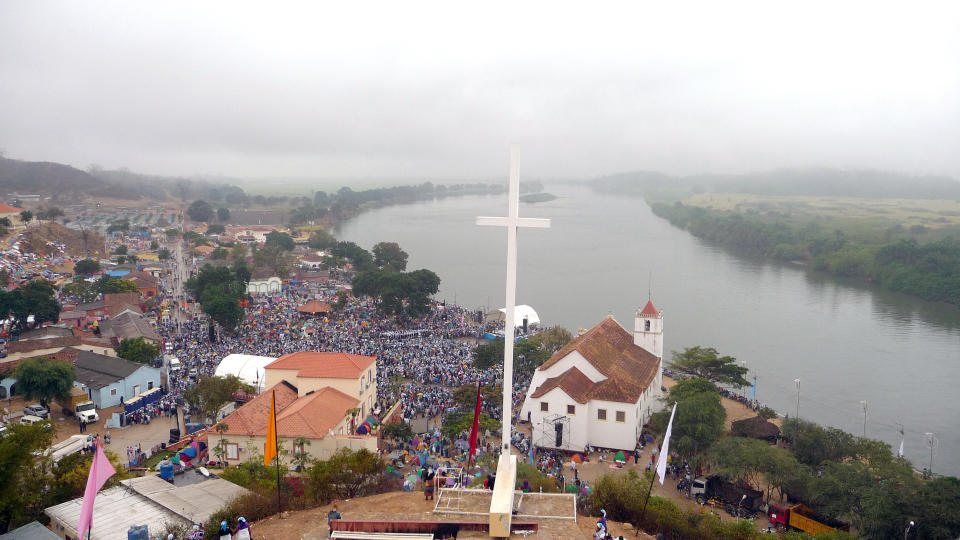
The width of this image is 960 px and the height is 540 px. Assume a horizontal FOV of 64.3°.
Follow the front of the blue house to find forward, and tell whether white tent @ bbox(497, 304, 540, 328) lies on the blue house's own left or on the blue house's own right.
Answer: on the blue house's own left

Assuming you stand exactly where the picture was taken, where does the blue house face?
facing the viewer and to the right of the viewer

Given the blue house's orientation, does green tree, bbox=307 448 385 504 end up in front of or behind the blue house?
in front

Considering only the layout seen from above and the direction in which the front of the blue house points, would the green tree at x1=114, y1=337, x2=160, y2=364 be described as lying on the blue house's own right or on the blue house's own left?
on the blue house's own left

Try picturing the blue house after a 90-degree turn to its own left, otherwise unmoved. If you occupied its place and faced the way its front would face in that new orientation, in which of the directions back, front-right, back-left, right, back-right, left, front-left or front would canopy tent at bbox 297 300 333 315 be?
front

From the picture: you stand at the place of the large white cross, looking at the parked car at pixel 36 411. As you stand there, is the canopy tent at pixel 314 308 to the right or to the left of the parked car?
right

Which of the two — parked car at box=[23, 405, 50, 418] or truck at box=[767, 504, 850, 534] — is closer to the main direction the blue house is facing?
the truck

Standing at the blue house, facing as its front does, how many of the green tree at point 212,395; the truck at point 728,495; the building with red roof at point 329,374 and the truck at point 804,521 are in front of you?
4

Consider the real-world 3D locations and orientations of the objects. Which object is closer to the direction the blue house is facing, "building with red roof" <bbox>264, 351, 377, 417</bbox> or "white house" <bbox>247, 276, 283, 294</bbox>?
the building with red roof

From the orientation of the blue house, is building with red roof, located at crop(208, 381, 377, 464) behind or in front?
in front

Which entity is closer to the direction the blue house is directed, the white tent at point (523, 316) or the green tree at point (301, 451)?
the green tree
